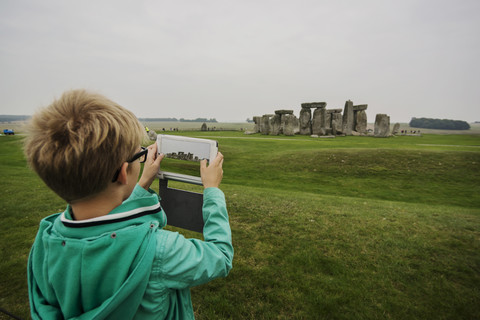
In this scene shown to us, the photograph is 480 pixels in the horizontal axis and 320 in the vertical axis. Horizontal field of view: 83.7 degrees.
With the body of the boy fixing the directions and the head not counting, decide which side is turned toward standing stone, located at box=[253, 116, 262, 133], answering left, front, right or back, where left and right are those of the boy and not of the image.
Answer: front

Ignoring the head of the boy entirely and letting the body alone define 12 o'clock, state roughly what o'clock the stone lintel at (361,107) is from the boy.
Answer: The stone lintel is roughly at 12 o'clock from the boy.

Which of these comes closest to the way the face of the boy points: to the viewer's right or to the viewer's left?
to the viewer's right

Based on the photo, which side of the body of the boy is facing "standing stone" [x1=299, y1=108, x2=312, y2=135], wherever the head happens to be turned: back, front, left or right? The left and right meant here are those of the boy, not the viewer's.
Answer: front

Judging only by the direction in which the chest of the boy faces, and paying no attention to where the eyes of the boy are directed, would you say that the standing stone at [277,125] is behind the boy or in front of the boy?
in front

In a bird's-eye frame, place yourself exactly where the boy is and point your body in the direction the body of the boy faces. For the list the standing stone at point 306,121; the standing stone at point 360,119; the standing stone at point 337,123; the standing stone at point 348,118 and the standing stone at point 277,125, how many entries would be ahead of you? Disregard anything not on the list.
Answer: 5

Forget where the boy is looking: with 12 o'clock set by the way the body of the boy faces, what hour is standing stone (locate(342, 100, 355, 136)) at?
The standing stone is roughly at 12 o'clock from the boy.

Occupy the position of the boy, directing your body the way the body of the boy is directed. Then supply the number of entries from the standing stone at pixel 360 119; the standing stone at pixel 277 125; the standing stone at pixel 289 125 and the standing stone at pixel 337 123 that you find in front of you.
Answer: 4

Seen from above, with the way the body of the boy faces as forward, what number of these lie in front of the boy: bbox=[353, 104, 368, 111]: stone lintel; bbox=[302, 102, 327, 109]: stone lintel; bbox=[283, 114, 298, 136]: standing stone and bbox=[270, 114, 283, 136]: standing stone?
4

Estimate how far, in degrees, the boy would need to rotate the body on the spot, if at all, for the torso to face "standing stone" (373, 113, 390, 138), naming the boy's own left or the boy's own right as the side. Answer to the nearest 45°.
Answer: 0° — they already face it

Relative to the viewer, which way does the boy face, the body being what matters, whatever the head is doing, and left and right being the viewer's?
facing away from the viewer and to the right of the viewer

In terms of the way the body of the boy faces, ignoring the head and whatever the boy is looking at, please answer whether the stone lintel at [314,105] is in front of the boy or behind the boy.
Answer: in front

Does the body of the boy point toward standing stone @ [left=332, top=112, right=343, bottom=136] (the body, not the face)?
yes
